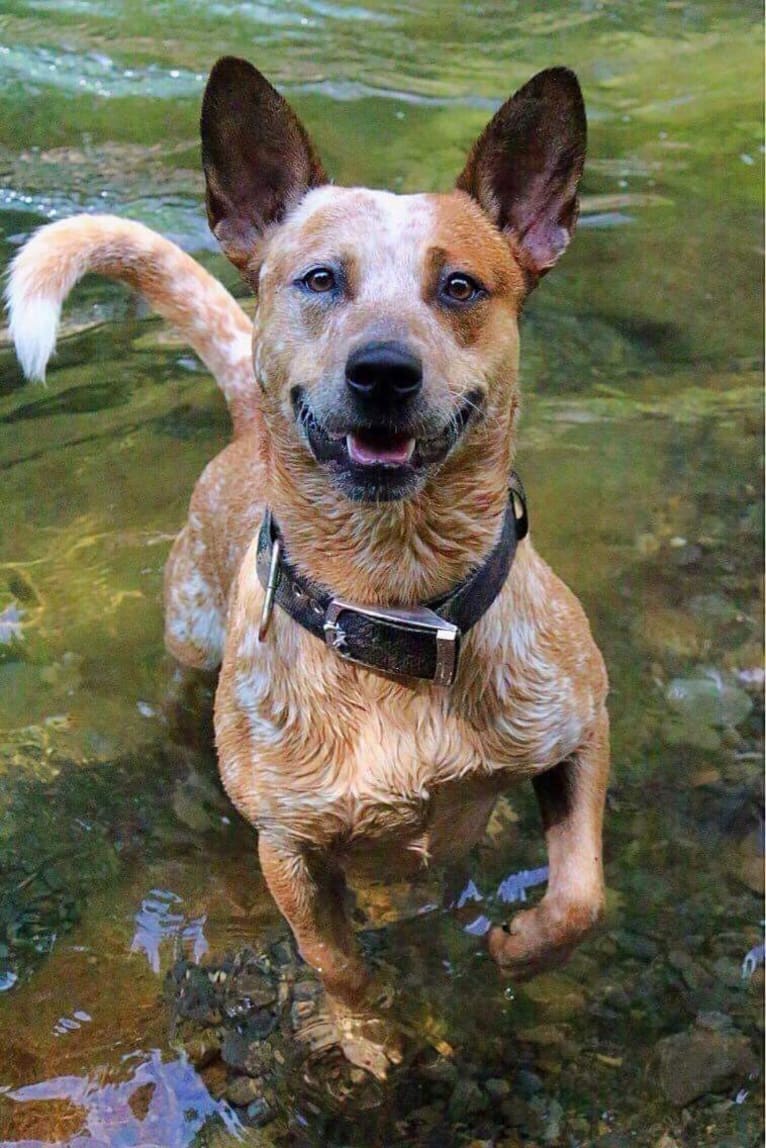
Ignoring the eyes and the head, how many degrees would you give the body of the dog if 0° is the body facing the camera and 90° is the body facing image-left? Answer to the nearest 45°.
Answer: approximately 0°

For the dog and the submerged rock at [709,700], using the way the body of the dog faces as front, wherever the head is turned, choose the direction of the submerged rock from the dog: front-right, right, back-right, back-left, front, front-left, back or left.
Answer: back-left
